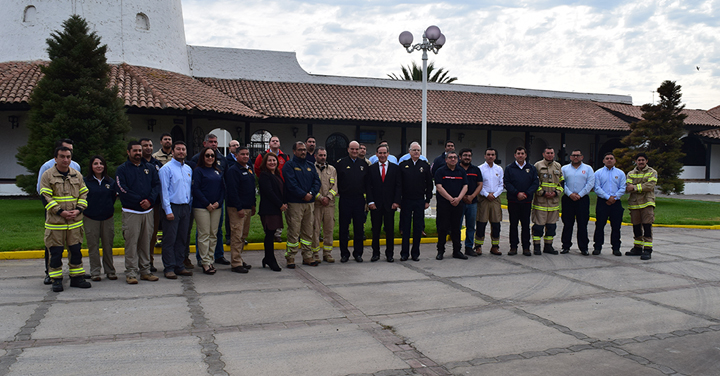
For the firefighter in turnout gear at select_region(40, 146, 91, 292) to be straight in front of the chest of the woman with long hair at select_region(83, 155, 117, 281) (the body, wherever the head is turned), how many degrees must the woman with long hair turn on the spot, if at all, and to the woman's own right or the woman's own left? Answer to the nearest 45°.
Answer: approximately 45° to the woman's own right

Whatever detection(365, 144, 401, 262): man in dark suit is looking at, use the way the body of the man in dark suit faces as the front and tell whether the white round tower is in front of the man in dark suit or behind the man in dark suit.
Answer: behind

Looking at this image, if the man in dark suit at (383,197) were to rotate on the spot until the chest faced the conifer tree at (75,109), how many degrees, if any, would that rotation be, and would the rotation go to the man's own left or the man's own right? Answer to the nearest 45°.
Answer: approximately 135° to the man's own right

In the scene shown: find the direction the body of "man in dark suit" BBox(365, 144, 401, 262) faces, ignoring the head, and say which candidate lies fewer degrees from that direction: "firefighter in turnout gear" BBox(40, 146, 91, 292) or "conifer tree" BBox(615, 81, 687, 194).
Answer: the firefighter in turnout gear

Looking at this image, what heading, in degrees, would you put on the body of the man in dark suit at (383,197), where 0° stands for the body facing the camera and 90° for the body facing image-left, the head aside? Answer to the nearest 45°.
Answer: approximately 0°

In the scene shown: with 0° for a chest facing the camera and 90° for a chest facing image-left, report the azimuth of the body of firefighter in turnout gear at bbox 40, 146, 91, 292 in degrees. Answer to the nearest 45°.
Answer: approximately 315°

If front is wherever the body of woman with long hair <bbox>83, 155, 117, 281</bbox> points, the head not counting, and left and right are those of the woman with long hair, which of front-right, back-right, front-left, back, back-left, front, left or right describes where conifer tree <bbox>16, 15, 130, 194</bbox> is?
back

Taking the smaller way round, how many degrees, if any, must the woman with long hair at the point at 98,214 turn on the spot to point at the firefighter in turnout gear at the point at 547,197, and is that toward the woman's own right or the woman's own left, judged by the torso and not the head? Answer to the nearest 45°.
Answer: approximately 90° to the woman's own left

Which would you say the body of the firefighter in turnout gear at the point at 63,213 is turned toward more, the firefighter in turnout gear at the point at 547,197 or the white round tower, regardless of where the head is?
the firefighter in turnout gear
